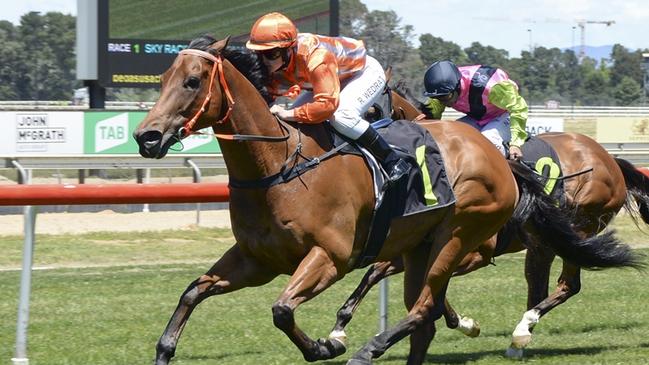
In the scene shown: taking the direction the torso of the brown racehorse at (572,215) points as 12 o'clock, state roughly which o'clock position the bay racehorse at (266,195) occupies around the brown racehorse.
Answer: The bay racehorse is roughly at 10 o'clock from the brown racehorse.

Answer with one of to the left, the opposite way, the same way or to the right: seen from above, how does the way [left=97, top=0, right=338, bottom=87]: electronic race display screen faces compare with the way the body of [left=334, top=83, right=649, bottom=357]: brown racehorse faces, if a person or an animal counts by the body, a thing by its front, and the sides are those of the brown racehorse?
to the left

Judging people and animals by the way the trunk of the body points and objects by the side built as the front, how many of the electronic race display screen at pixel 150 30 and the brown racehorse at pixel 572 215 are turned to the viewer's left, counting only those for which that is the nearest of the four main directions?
1

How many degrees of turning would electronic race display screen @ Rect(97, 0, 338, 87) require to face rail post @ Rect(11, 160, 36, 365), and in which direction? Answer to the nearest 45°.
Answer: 0° — it already faces it

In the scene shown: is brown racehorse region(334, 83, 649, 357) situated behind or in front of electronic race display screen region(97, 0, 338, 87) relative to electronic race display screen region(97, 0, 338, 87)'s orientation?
in front

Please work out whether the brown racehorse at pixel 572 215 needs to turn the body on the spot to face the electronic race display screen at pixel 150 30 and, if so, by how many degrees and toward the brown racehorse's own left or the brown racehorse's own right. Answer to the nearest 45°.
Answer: approximately 45° to the brown racehorse's own right

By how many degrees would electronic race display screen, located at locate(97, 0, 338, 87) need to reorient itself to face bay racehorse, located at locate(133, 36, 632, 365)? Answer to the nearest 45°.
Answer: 0° — it already faces it

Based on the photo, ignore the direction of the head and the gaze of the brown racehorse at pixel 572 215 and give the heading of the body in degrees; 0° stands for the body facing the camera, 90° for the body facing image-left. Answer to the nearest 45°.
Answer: approximately 90°

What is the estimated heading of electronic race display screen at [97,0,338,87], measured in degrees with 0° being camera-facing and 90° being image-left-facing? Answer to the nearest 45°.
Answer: approximately 0°

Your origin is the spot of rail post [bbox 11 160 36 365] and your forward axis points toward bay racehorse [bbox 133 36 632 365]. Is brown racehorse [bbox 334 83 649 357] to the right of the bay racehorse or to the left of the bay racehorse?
left
